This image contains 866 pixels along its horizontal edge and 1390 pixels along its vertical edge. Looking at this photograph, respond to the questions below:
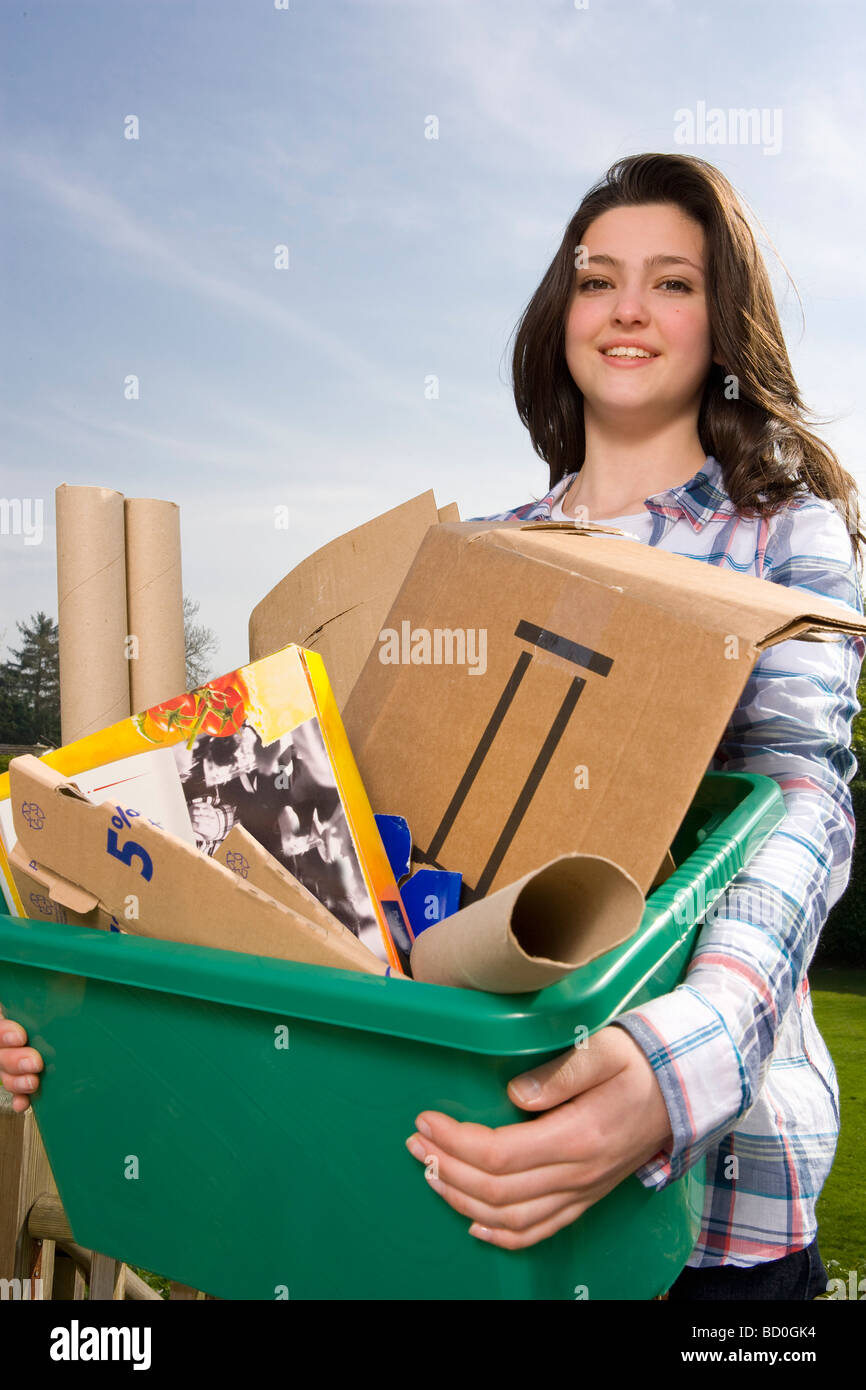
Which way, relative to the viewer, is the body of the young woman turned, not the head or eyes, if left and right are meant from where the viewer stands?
facing the viewer and to the left of the viewer

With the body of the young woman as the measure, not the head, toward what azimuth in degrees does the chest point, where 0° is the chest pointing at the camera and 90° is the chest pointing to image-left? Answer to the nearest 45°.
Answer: approximately 45°
